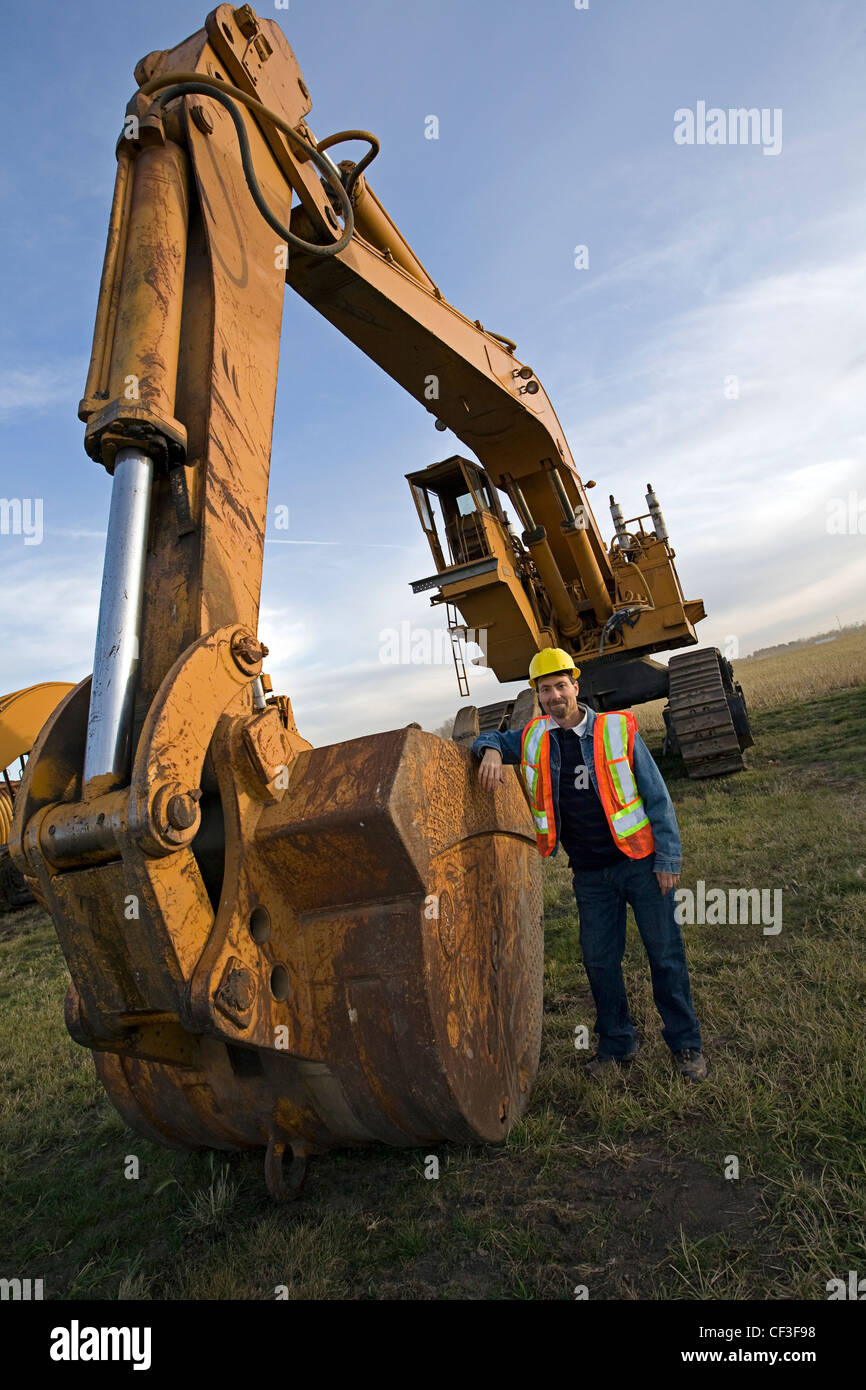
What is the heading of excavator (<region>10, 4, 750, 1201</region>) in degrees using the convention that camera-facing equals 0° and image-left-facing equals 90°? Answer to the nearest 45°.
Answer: approximately 45°

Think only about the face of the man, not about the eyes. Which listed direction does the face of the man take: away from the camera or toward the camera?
toward the camera
